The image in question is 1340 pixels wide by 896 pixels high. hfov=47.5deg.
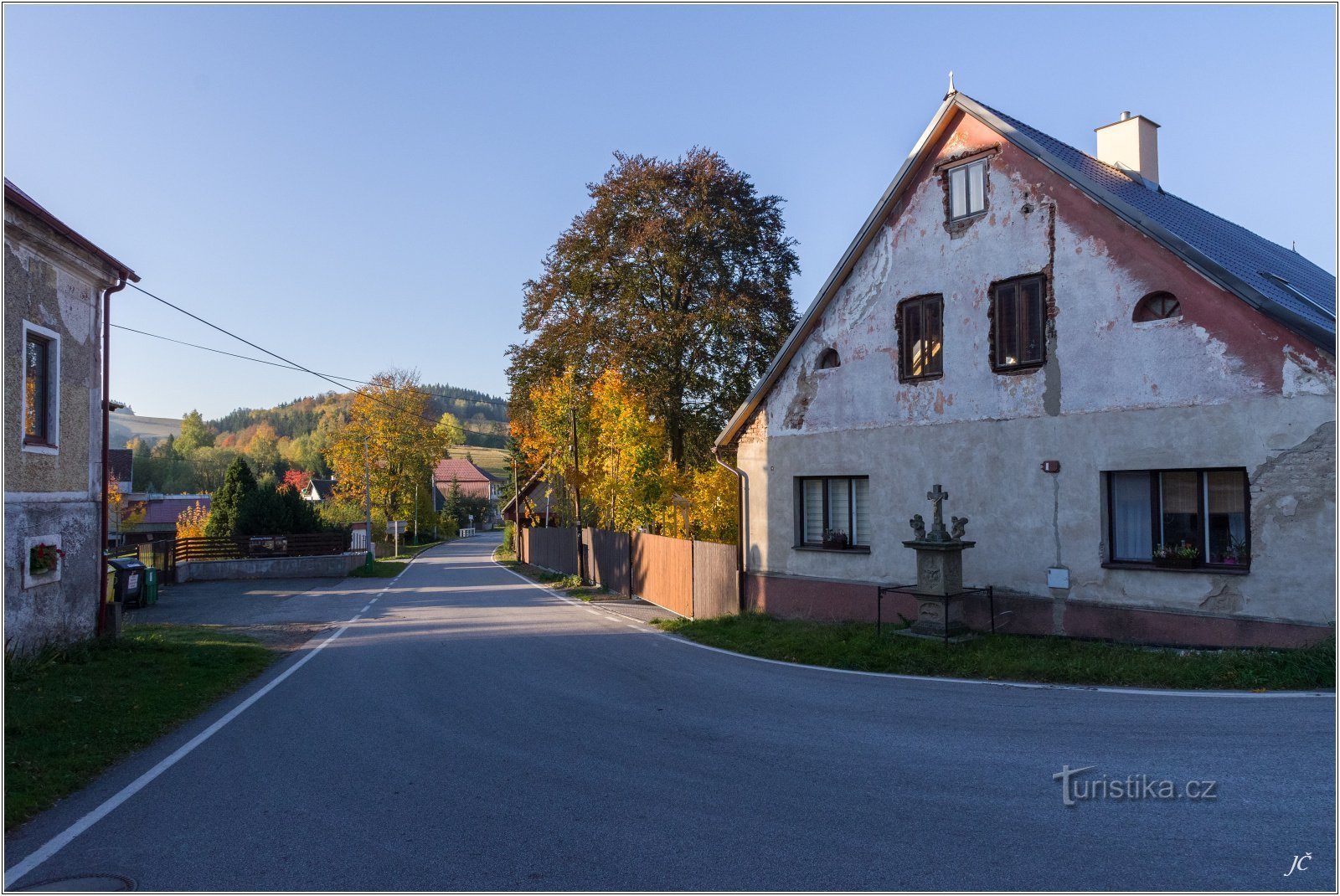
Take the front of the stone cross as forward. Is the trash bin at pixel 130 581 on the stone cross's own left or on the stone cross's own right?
on the stone cross's own right

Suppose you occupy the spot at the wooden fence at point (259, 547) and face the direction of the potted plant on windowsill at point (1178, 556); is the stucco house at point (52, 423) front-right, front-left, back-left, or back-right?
front-right

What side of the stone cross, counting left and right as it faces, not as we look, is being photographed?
front

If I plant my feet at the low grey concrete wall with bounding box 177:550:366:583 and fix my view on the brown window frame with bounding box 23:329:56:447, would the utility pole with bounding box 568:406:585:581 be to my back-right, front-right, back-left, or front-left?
front-left

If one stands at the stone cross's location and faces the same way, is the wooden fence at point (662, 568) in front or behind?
behind

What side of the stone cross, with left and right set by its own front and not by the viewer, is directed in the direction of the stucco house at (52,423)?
right

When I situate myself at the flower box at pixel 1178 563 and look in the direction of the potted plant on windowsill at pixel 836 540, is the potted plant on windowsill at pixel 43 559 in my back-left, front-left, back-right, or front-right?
front-left

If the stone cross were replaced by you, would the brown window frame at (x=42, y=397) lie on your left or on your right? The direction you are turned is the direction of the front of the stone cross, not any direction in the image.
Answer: on your right

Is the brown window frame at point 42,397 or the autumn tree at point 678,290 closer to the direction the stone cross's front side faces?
the brown window frame

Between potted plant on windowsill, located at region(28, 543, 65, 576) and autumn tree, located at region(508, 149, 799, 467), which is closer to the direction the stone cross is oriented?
the potted plant on windowsill

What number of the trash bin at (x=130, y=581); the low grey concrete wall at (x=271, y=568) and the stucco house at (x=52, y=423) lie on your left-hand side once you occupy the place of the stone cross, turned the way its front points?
0

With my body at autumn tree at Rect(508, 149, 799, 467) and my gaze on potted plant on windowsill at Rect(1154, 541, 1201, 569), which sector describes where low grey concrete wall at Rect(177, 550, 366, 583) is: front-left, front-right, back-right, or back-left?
back-right
